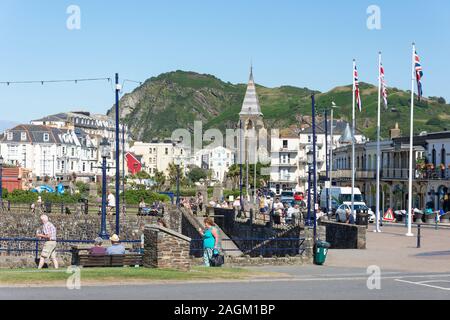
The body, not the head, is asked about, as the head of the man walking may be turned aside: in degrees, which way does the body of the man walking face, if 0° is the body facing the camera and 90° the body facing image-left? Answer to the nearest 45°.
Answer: approximately 90°

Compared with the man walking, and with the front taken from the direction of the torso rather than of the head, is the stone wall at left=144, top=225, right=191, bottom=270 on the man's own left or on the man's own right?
on the man's own left

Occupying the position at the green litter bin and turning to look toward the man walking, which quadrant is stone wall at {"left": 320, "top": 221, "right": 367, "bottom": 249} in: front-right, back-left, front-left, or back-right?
back-right

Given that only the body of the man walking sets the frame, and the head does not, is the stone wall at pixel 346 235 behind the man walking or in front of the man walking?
behind

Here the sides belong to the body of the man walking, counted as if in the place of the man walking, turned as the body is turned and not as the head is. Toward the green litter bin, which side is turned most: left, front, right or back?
back
